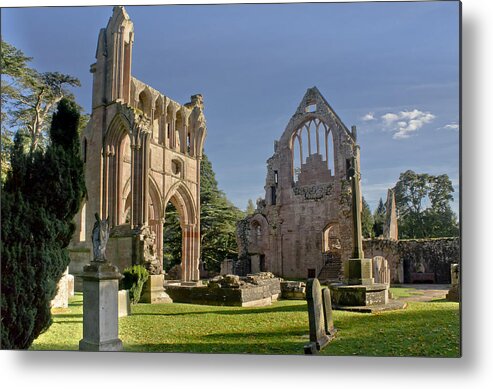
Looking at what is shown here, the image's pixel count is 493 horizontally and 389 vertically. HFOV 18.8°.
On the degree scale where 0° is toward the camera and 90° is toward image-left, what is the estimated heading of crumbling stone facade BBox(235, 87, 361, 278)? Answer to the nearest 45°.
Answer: approximately 0°

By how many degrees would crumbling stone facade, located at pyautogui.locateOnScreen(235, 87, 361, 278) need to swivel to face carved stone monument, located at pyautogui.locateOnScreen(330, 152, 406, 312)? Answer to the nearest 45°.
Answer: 0° — it already faces it

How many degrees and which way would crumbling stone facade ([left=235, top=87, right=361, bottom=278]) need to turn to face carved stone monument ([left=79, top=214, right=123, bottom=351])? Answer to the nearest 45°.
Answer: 0° — it already faces it

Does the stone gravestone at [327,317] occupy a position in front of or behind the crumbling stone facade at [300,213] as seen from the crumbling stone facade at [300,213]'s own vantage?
in front
